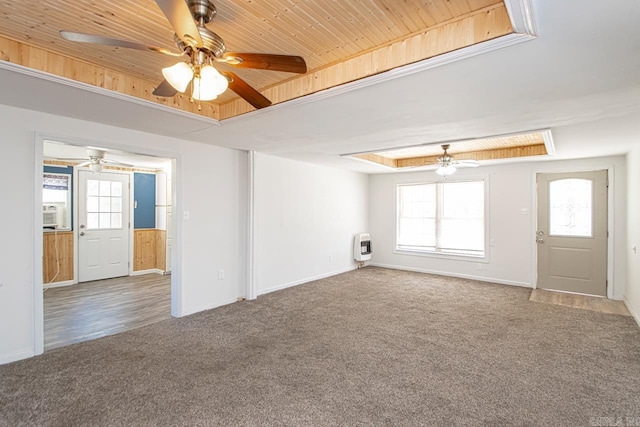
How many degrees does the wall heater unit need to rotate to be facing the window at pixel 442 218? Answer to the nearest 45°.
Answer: approximately 45° to its left

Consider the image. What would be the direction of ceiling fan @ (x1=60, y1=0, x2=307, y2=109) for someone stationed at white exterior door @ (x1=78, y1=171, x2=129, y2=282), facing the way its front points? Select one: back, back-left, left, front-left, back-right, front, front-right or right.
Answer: front

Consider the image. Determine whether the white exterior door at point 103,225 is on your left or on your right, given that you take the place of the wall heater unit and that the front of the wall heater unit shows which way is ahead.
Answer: on your right

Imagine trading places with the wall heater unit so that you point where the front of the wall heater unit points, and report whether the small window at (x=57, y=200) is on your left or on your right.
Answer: on your right

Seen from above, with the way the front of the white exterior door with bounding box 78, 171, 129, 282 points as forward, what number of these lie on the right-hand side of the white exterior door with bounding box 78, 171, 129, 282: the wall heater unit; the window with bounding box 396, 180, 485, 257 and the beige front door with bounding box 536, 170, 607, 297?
0

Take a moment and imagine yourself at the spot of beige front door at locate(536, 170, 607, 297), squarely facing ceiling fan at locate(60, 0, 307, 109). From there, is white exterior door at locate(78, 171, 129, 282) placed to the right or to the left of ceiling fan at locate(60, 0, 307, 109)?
right

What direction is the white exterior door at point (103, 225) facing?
toward the camera

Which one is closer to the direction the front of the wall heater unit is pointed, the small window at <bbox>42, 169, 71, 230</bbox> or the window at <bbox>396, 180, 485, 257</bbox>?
the window

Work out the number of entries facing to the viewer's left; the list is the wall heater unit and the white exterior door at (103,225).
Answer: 0

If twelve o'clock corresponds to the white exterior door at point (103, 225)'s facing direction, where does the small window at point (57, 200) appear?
The small window is roughly at 3 o'clock from the white exterior door.

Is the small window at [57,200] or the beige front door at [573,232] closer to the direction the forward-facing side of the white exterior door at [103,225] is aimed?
the beige front door

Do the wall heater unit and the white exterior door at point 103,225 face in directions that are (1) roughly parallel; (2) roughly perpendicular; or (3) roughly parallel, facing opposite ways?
roughly parallel

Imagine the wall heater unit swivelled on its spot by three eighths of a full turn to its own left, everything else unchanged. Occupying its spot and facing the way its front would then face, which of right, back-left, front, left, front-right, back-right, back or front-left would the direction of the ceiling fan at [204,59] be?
back

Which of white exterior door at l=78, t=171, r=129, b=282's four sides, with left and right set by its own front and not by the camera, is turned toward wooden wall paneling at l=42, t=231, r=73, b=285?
right

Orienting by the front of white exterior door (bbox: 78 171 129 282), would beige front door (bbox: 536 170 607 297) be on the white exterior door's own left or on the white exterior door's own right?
on the white exterior door's own left
